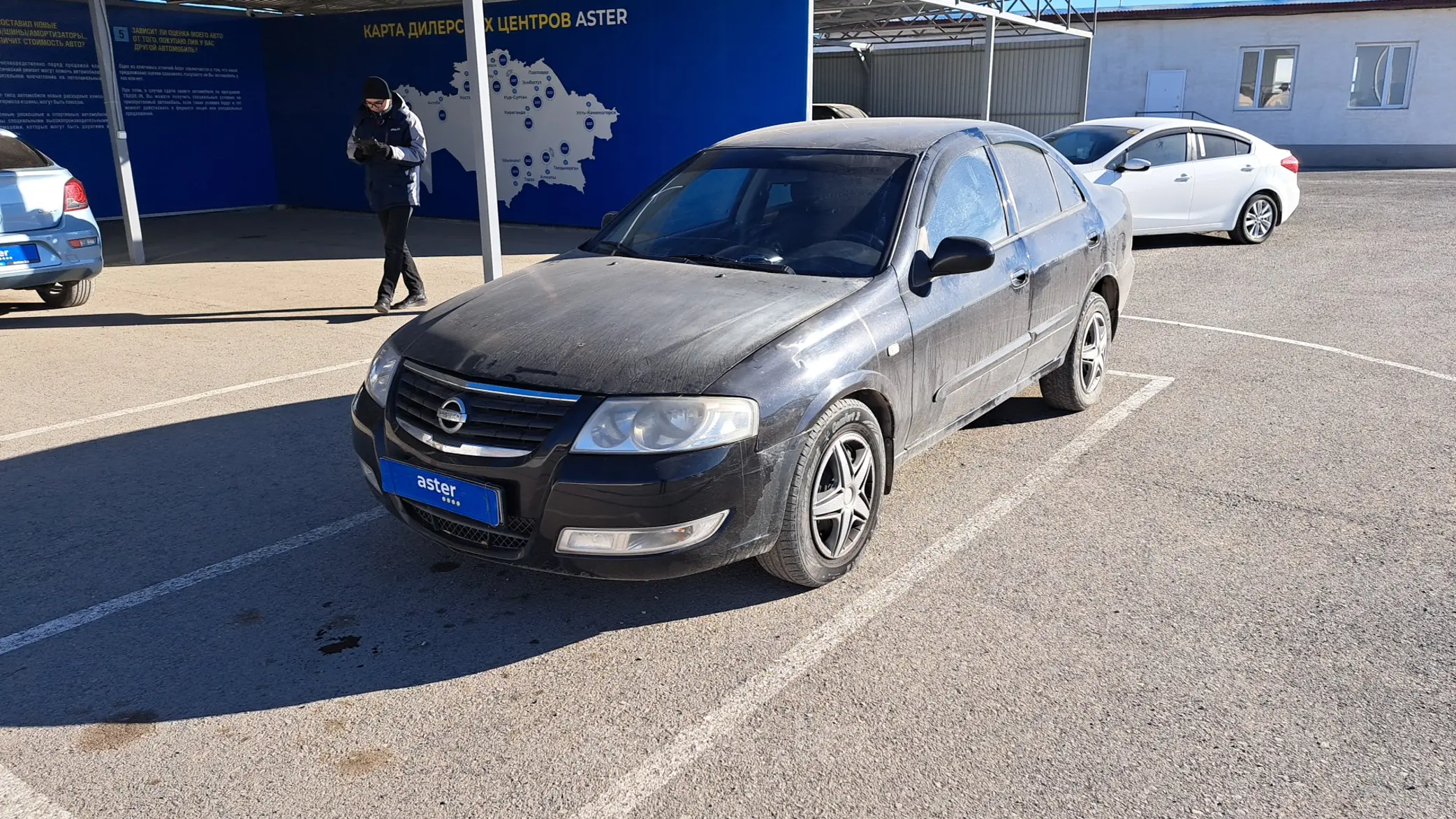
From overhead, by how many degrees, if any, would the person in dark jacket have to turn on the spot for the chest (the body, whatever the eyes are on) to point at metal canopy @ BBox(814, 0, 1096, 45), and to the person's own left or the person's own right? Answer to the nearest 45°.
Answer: approximately 180°

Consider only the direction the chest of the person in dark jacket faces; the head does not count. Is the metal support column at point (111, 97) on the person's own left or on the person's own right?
on the person's own right

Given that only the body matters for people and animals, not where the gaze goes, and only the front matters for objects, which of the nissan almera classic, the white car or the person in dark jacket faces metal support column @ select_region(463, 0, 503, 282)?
the white car

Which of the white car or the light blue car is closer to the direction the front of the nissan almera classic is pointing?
the light blue car

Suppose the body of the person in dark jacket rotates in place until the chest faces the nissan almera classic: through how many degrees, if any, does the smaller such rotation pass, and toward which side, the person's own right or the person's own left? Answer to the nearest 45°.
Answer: approximately 45° to the person's own left

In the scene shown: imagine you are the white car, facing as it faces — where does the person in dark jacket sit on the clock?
The person in dark jacket is roughly at 12 o'clock from the white car.

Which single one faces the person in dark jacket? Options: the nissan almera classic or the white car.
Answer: the white car

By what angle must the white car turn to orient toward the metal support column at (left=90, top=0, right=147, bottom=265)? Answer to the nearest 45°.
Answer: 0° — it already faces it

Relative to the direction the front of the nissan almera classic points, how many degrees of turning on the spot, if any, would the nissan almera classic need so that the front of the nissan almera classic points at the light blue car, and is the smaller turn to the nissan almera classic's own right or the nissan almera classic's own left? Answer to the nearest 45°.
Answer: approximately 90° to the nissan almera classic's own right

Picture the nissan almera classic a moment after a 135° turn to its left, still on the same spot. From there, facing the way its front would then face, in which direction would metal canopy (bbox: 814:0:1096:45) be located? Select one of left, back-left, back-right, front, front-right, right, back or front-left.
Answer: left

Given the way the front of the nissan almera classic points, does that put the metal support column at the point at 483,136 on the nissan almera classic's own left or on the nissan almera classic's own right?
on the nissan almera classic's own right
